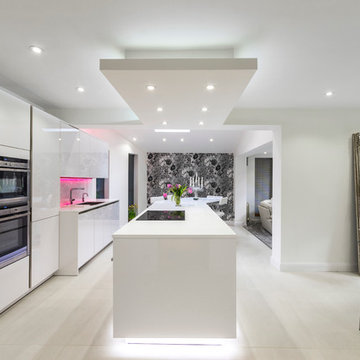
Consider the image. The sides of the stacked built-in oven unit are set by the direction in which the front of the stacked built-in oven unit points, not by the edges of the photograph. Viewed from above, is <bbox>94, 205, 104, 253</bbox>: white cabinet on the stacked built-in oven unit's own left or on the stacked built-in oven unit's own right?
on the stacked built-in oven unit's own left

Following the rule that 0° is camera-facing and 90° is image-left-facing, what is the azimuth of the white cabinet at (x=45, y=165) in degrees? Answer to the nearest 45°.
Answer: approximately 315°

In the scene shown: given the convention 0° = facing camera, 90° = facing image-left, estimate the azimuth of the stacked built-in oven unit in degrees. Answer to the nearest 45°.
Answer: approximately 315°

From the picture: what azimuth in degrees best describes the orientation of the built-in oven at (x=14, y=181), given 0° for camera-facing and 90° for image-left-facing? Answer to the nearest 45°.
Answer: approximately 315°

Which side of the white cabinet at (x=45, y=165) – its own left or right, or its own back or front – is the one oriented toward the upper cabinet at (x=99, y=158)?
left
